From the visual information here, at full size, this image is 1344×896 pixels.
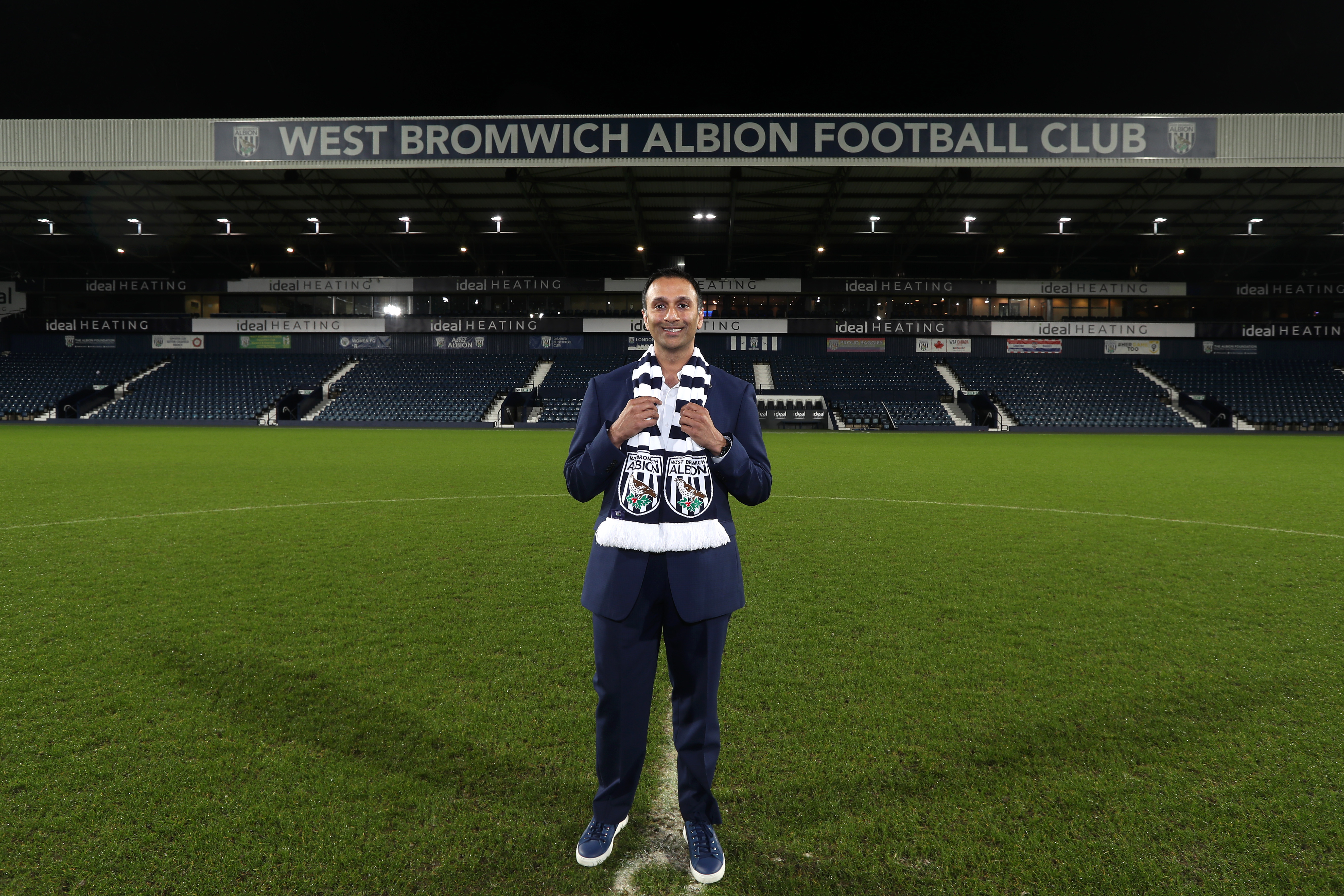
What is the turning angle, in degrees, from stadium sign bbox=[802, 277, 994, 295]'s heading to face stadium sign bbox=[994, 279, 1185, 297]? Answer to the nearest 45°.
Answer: approximately 90° to its left

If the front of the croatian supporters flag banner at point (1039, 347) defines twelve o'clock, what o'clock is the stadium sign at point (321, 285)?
The stadium sign is roughly at 2 o'clock from the croatian supporters flag banner.

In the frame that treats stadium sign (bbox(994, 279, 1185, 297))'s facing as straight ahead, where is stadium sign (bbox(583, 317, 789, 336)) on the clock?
stadium sign (bbox(583, 317, 789, 336)) is roughly at 2 o'clock from stadium sign (bbox(994, 279, 1185, 297)).

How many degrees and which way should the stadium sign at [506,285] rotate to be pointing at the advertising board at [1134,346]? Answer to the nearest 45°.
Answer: approximately 90° to its left

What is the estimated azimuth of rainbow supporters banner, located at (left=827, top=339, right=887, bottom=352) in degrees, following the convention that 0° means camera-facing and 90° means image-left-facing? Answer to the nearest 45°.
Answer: approximately 0°

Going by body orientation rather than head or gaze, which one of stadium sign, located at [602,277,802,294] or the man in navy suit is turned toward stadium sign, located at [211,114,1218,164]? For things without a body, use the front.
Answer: stadium sign, located at [602,277,802,294]

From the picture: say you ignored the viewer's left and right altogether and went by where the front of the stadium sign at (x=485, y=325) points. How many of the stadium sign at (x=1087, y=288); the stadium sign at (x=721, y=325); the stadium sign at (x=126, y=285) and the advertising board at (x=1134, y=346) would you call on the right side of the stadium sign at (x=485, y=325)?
1

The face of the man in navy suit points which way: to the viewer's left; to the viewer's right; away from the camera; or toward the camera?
toward the camera

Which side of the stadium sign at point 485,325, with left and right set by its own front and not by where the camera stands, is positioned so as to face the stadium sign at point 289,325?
right

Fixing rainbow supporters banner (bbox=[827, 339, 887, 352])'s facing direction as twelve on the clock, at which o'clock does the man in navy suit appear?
The man in navy suit is roughly at 12 o'clock from the rainbow supporters banner.

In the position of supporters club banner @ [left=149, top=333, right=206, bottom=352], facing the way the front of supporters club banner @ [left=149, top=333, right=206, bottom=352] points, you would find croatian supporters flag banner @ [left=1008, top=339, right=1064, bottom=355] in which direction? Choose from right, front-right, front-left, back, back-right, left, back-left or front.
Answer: front-left

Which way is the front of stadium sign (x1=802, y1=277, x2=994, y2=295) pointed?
toward the camera

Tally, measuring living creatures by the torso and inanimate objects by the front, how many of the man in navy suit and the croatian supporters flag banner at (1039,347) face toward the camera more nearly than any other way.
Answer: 2

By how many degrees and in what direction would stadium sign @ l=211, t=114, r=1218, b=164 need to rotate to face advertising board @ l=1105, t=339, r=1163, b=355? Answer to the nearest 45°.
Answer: approximately 135° to its left

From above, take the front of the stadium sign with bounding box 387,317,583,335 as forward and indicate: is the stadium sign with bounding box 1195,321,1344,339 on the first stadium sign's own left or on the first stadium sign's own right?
on the first stadium sign's own left

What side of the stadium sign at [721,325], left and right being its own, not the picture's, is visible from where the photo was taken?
front

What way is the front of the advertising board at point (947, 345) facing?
toward the camera

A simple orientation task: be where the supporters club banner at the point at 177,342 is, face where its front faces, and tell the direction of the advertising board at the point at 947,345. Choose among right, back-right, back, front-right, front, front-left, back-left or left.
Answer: front-left
